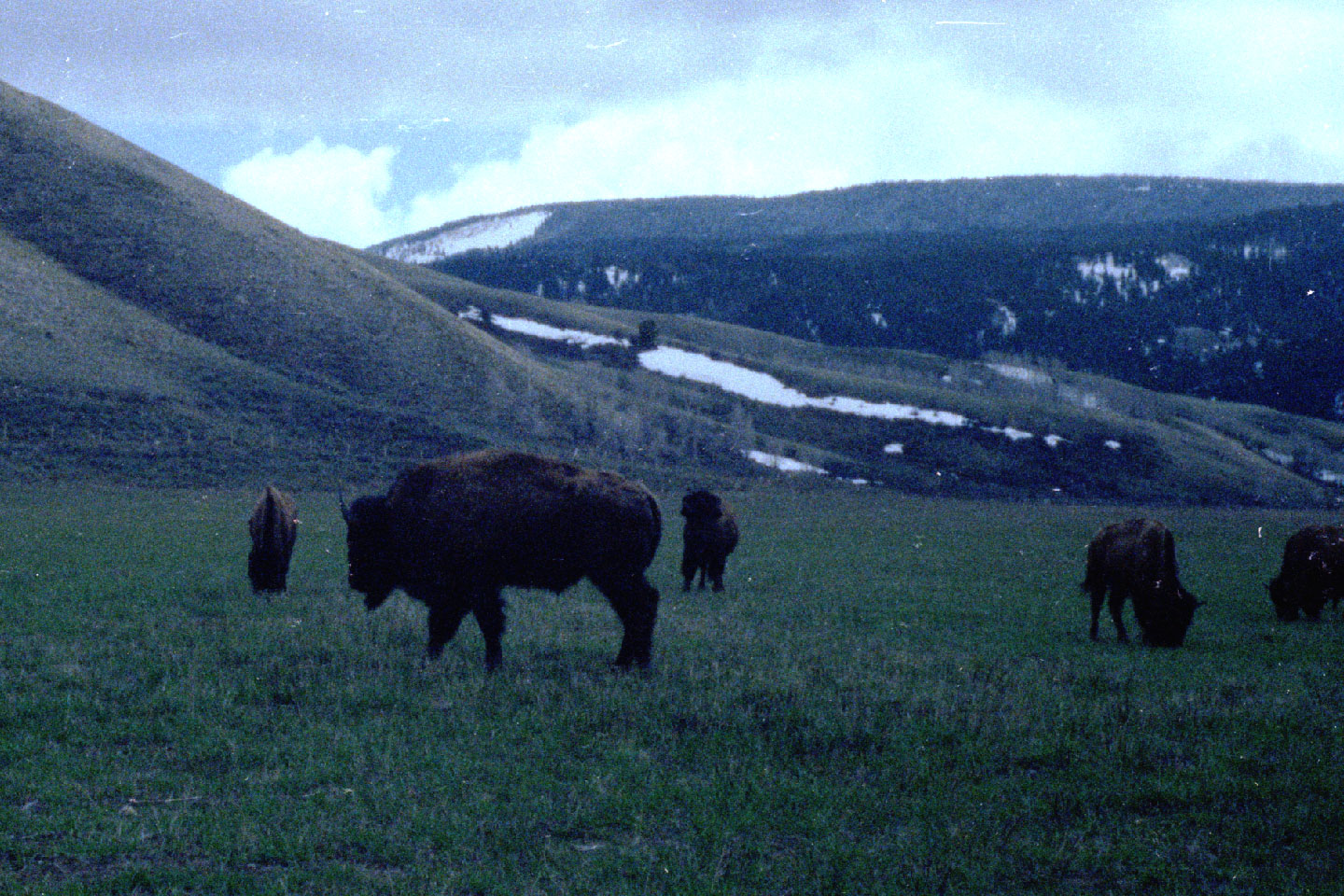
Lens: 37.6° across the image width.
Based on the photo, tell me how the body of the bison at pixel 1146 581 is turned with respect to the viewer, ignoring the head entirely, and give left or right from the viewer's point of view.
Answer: facing the viewer and to the right of the viewer

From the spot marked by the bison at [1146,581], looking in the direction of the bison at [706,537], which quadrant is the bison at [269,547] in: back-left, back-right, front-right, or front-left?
front-left

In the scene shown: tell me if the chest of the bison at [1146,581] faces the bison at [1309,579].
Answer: no

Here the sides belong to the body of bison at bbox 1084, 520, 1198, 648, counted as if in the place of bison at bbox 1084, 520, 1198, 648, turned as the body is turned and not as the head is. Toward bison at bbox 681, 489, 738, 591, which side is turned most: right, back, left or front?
back

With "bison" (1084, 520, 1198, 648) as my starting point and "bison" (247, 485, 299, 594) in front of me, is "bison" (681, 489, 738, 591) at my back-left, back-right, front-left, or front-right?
front-right

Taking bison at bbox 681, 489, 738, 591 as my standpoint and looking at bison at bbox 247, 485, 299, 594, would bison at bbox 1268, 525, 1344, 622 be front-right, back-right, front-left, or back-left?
back-left

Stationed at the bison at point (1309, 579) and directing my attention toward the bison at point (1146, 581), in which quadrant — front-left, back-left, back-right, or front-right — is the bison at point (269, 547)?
front-right

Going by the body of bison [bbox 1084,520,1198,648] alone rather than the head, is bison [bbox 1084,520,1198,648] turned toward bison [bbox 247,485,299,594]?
no
